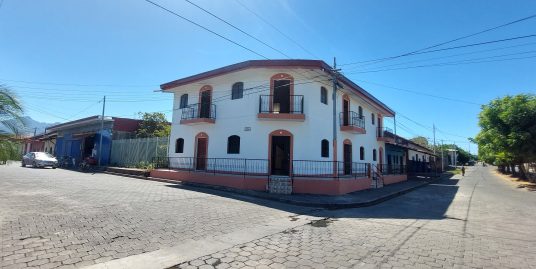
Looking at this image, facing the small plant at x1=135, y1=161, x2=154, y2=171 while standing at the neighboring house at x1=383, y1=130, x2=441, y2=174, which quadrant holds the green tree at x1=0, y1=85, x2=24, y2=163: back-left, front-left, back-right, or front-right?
front-left

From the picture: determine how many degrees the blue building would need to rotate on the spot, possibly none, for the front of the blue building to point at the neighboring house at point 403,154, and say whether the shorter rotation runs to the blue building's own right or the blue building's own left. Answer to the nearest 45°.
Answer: approximately 90° to the blue building's own left

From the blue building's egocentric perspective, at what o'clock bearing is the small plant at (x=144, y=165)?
The small plant is roughly at 10 o'clock from the blue building.

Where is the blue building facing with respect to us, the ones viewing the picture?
facing the viewer and to the left of the viewer

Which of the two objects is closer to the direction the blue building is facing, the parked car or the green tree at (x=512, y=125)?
the parked car

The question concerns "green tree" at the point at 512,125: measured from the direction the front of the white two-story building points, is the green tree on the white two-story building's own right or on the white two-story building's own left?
on the white two-story building's own left

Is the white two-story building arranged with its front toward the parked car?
no

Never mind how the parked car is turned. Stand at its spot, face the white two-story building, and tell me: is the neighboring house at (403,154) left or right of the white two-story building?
left

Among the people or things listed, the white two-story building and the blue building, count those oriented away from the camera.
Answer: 0

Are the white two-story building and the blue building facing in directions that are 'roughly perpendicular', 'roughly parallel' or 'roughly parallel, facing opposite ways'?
roughly parallel

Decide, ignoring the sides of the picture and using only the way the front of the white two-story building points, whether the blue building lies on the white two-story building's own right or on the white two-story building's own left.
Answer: on the white two-story building's own right

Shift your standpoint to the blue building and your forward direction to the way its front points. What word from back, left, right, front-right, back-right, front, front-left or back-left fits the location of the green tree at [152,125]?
left

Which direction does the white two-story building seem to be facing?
toward the camera

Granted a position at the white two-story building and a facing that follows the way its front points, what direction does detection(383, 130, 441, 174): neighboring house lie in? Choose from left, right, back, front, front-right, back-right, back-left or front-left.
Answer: back-left
